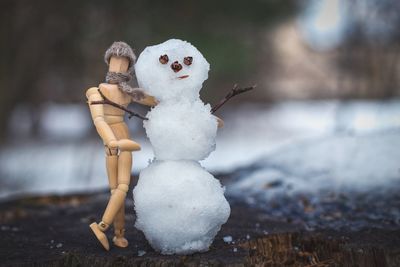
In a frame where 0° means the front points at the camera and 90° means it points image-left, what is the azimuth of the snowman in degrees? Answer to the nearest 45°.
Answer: approximately 0°
